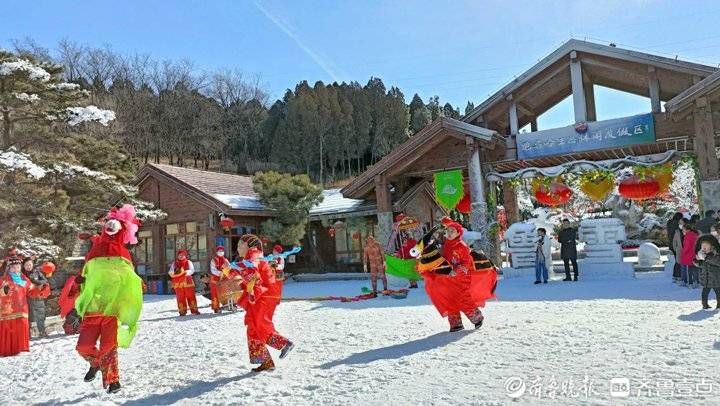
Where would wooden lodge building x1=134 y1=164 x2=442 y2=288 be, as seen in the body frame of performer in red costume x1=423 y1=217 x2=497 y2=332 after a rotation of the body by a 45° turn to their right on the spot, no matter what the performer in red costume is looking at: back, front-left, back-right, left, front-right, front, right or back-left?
front-right

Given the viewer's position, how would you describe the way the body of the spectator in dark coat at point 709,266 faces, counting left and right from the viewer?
facing the viewer and to the left of the viewer

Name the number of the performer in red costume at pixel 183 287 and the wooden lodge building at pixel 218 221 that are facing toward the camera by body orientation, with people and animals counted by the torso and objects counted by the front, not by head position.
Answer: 2

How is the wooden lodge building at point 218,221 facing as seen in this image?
toward the camera

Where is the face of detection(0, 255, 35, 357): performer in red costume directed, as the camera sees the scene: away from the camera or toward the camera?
toward the camera

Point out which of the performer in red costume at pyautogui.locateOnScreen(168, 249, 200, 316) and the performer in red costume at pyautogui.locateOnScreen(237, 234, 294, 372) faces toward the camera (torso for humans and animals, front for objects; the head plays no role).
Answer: the performer in red costume at pyautogui.locateOnScreen(168, 249, 200, 316)

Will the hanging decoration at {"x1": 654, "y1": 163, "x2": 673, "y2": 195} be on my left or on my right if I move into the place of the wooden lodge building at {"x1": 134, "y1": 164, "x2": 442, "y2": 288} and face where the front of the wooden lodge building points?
on my left

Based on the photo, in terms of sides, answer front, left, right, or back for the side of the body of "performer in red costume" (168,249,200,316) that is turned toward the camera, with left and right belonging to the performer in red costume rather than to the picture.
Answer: front

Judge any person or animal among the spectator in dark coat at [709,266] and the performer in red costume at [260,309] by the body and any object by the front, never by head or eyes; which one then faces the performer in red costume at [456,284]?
the spectator in dark coat

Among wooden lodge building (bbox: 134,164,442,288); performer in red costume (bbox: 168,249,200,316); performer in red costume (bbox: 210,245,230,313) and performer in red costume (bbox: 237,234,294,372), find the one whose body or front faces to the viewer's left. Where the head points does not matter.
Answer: performer in red costume (bbox: 237,234,294,372)

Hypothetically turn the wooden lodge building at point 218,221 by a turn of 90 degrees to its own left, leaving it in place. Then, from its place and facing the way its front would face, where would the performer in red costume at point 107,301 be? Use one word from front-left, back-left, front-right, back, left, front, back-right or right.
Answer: right

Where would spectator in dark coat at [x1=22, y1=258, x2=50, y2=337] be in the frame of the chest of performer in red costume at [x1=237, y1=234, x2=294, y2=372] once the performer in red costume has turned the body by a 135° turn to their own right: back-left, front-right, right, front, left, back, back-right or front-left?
left

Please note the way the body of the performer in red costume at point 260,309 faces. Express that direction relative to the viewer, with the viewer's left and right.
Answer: facing to the left of the viewer

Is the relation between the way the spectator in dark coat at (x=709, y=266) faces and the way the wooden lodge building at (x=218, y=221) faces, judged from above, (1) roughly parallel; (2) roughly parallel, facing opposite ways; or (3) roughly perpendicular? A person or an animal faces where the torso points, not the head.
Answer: roughly perpendicular

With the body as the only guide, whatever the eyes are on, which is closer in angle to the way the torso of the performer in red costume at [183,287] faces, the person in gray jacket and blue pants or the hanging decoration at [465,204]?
the person in gray jacket and blue pants
